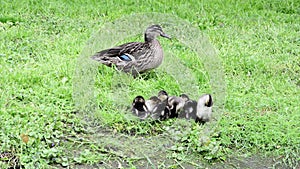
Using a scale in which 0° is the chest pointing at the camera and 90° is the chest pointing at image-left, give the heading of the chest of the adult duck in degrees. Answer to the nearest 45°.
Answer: approximately 270°

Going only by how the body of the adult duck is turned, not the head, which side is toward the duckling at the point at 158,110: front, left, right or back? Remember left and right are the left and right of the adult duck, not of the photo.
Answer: right

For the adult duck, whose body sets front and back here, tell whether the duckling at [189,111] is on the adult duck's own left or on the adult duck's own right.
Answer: on the adult duck's own right
